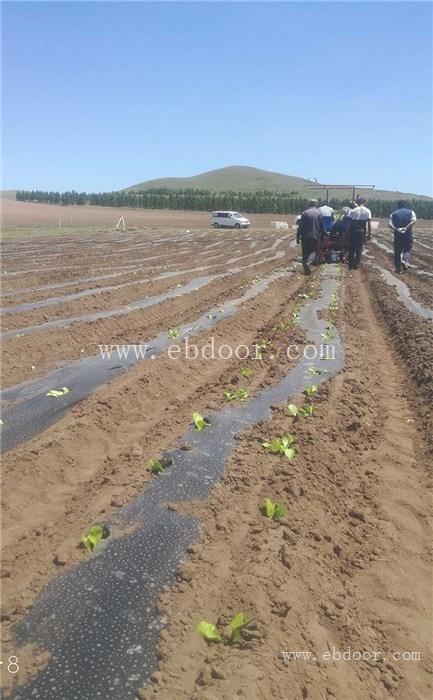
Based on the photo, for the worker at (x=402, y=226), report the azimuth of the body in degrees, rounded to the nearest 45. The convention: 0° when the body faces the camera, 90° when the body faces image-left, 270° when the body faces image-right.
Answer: approximately 180°

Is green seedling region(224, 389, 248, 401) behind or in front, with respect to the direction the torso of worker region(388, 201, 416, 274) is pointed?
behind

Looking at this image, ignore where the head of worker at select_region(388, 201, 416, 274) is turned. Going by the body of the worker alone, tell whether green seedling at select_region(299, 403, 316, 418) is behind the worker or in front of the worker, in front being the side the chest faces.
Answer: behind

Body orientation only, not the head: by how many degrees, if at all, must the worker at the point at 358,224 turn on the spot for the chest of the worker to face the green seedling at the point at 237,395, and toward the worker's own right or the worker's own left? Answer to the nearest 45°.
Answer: approximately 180°

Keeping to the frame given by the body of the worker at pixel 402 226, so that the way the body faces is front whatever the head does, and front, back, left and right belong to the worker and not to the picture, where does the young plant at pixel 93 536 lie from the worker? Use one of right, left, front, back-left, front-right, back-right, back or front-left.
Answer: back

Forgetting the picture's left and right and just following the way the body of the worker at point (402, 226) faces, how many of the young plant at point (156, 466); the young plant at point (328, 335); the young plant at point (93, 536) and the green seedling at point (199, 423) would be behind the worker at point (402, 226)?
4

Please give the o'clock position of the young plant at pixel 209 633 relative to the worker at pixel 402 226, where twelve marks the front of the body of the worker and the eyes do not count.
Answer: The young plant is roughly at 6 o'clock from the worker.

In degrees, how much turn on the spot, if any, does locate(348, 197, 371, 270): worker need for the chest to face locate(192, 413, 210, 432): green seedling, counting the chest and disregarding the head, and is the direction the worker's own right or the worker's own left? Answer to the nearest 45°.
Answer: approximately 180°

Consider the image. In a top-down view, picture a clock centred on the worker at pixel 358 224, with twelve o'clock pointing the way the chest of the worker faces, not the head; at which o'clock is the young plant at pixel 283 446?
The young plant is roughly at 6 o'clock from the worker.

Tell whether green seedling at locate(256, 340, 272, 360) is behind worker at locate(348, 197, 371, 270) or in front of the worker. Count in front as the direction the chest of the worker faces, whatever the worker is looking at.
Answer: behind

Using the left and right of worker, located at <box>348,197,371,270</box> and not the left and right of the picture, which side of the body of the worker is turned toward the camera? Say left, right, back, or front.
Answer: back

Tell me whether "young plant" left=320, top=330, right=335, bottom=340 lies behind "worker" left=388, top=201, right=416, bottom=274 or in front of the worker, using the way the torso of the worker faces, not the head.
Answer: behind

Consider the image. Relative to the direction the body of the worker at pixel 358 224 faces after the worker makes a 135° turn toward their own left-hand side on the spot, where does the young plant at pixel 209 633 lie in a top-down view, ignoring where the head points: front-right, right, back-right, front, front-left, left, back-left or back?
front-left

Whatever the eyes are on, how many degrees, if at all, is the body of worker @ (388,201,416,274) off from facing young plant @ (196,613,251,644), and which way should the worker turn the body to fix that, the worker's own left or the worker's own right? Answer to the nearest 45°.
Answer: approximately 180°

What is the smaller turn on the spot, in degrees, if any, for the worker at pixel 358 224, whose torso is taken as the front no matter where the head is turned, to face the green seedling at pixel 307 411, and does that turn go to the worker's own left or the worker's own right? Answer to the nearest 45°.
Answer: approximately 180°

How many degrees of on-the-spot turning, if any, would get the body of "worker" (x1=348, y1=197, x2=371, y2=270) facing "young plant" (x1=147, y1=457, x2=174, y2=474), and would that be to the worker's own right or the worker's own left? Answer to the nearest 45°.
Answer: approximately 180°

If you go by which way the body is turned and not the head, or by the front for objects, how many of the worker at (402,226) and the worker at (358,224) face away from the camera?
2
